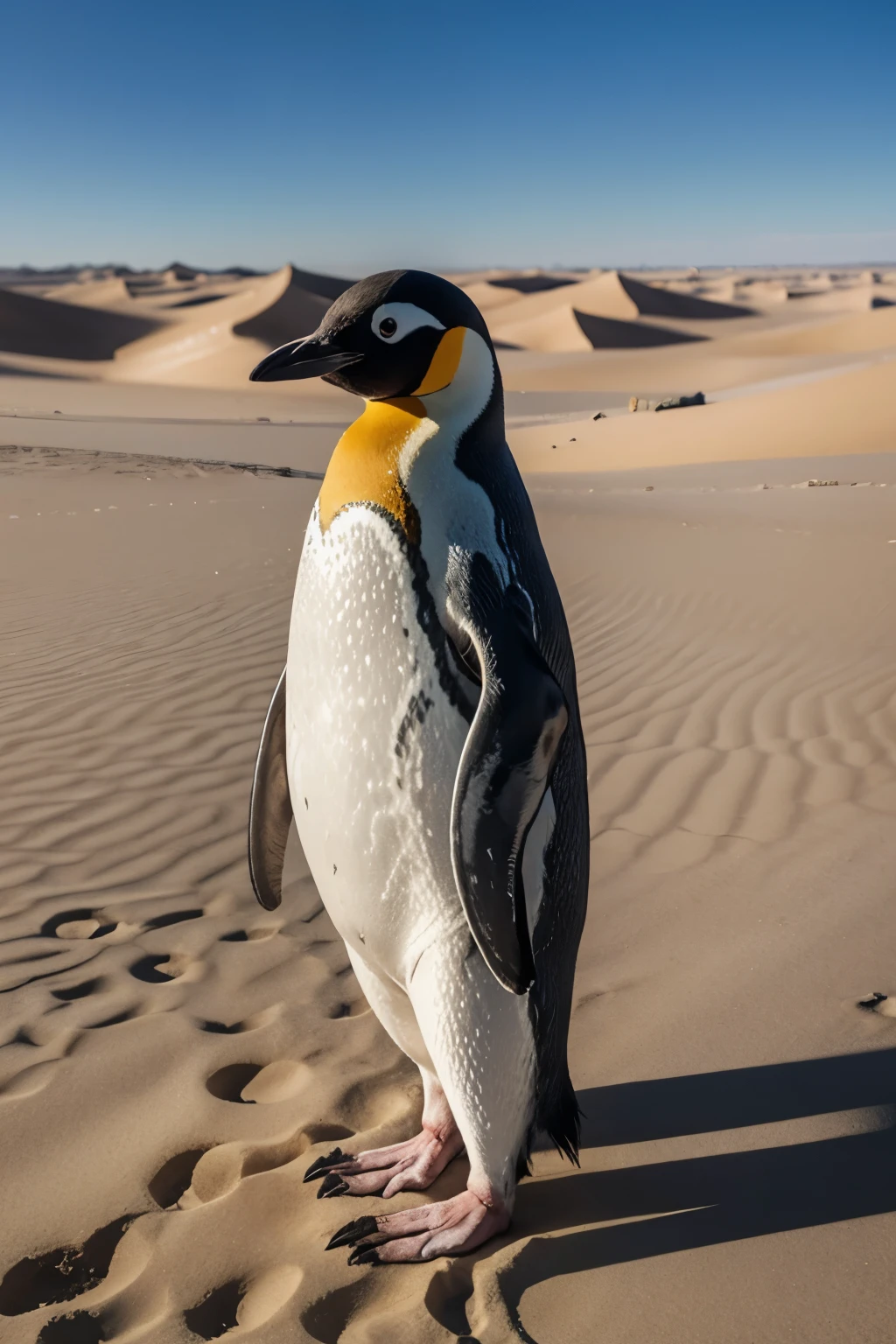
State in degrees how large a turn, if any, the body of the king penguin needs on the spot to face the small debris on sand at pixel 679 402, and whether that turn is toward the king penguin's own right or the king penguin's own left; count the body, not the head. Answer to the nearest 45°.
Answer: approximately 135° to the king penguin's own right

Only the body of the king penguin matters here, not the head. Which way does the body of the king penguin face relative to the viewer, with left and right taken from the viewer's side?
facing the viewer and to the left of the viewer
